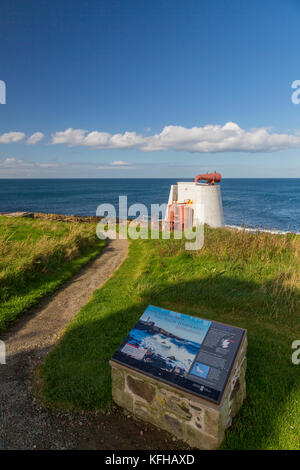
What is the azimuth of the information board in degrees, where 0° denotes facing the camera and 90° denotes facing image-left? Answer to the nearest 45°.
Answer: approximately 45°
